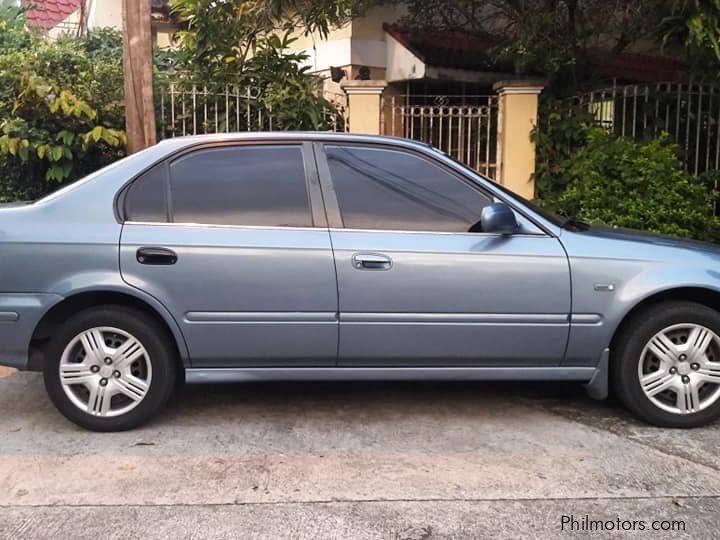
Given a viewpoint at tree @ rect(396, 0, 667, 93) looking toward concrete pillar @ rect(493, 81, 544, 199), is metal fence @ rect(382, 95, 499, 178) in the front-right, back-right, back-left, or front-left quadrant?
front-right

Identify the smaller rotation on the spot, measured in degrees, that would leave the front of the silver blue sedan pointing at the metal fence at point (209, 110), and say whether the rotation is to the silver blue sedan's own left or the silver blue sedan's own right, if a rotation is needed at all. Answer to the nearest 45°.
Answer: approximately 90° to the silver blue sedan's own left

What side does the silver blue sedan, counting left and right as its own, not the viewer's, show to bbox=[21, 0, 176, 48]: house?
left

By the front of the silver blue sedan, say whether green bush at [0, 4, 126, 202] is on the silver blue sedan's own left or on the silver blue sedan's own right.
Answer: on the silver blue sedan's own left

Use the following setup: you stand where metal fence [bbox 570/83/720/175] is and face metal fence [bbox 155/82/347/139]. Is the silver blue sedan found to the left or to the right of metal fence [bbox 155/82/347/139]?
left

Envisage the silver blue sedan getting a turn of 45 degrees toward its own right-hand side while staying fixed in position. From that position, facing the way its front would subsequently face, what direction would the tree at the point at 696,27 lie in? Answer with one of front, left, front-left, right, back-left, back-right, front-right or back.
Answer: left

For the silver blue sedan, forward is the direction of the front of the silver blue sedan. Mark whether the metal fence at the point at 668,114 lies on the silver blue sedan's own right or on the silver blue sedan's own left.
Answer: on the silver blue sedan's own left

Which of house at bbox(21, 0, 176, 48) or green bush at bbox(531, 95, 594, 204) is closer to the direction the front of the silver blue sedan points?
the green bush

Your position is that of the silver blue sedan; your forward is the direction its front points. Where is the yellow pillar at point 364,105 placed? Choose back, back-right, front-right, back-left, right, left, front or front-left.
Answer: left

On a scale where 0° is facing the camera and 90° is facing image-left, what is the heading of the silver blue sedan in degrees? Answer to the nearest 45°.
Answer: approximately 270°
